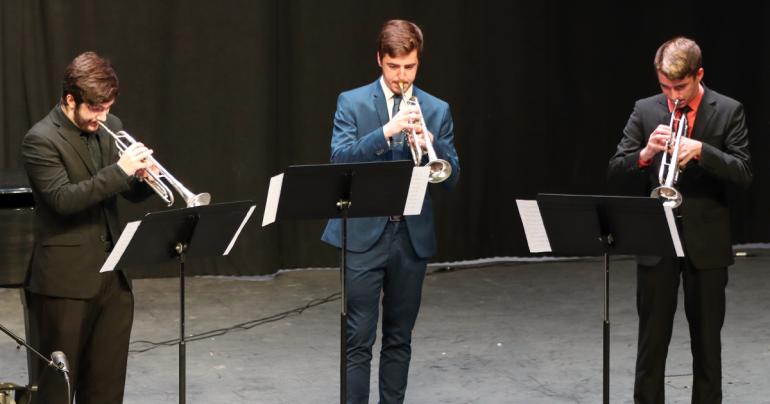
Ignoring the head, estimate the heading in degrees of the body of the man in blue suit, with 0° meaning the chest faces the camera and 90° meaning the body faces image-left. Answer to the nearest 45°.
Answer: approximately 0°

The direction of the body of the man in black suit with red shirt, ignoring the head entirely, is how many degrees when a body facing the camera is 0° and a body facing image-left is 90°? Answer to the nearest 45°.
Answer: approximately 0°

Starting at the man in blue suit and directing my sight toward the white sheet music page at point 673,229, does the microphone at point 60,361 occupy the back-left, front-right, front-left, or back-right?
back-right

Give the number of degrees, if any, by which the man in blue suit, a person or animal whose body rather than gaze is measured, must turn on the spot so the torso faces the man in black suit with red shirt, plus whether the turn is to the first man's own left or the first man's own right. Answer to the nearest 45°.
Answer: approximately 90° to the first man's own left

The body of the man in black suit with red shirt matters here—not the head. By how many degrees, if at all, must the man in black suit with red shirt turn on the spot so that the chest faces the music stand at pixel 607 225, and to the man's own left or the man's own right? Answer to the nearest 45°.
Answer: approximately 45° to the man's own right

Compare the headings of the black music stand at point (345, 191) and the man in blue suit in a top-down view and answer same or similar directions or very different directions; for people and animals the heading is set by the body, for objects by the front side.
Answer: very different directions

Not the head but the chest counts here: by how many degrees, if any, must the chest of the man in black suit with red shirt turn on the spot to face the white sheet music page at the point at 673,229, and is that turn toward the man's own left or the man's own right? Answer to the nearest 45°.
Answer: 0° — they already face it

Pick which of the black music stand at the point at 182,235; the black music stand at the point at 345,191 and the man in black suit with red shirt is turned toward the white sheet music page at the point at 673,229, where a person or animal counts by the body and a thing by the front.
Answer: the man in black suit with red shirt

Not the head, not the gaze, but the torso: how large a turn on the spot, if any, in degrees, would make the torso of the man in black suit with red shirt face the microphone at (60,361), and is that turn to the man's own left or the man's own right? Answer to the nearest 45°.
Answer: approximately 45° to the man's own right
